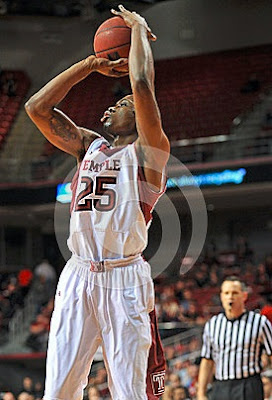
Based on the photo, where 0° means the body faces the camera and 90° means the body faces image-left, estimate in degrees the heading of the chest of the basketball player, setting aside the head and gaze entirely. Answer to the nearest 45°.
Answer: approximately 45°

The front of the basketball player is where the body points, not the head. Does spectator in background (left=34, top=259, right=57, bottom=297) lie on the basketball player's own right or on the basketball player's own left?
on the basketball player's own right

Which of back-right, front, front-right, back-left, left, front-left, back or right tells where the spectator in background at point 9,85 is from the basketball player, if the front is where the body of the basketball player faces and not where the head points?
back-right

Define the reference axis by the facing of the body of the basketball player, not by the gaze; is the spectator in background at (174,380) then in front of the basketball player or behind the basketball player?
behind
